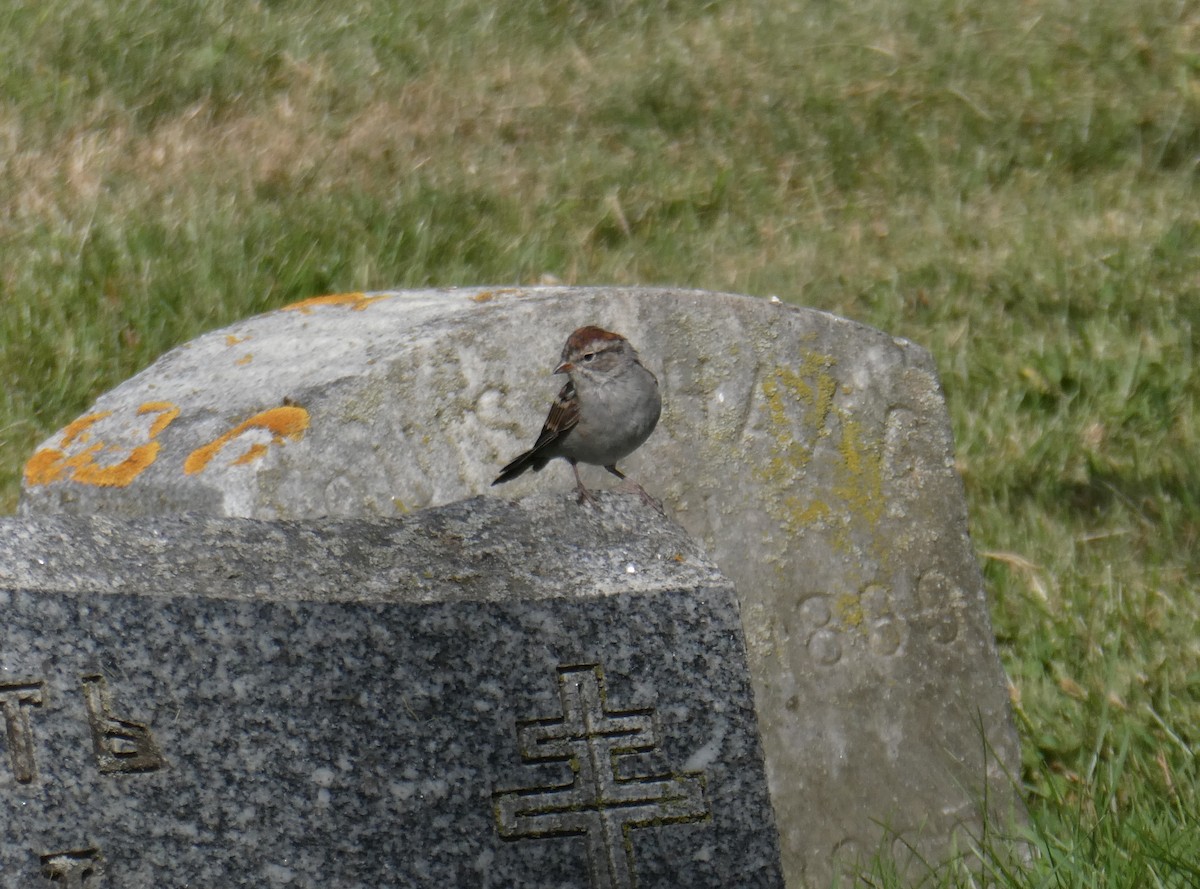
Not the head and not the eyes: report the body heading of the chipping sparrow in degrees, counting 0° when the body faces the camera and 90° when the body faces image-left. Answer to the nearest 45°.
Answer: approximately 315°

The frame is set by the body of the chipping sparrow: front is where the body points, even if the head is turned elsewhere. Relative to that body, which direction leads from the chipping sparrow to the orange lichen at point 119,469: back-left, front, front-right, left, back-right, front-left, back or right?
back-right

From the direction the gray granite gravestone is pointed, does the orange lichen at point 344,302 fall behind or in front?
behind

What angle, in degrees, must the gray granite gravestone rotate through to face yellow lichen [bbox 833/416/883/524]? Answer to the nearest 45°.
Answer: approximately 135° to its left

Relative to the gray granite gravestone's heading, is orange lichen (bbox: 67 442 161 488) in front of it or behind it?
behind

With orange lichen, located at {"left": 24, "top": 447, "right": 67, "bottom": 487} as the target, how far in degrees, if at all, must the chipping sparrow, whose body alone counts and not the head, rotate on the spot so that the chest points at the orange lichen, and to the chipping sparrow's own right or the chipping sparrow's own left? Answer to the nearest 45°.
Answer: approximately 135° to the chipping sparrow's own right

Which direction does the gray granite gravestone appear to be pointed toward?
toward the camera

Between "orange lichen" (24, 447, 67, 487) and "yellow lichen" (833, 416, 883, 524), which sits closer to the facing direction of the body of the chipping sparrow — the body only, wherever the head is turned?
the yellow lichen

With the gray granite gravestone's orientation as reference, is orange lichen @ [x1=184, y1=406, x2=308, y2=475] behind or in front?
behind
